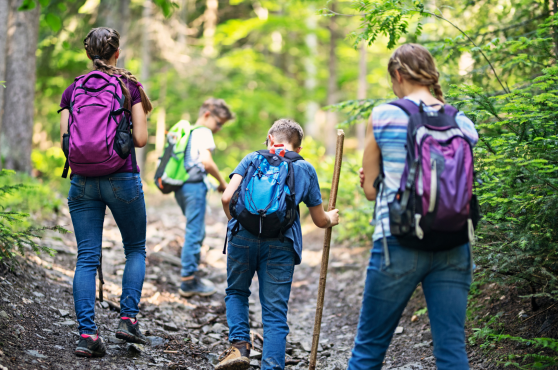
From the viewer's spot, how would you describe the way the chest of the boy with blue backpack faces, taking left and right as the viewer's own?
facing away from the viewer

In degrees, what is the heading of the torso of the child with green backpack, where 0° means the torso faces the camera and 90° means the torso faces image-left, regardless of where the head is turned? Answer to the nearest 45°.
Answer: approximately 270°

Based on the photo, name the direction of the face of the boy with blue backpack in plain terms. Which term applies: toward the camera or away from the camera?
away from the camera

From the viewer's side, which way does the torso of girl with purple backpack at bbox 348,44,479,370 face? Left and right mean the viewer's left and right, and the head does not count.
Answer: facing away from the viewer and to the left of the viewer

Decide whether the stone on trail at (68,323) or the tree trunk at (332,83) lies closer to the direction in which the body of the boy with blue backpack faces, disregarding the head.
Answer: the tree trunk

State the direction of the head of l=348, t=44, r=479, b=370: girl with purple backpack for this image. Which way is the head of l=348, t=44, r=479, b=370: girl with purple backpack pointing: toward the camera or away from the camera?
away from the camera

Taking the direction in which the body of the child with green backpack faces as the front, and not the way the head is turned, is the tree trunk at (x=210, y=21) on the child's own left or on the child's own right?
on the child's own left

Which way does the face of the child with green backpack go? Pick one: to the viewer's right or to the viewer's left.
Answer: to the viewer's right
